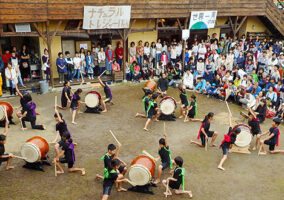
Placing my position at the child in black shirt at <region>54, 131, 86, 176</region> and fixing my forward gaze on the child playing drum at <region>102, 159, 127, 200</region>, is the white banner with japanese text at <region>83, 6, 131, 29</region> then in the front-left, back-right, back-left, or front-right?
back-left

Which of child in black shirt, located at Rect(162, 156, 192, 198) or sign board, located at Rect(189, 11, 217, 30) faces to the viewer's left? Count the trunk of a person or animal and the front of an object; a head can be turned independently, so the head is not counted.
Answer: the child in black shirt

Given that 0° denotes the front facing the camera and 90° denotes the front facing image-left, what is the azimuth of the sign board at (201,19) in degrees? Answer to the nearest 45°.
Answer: approximately 0°

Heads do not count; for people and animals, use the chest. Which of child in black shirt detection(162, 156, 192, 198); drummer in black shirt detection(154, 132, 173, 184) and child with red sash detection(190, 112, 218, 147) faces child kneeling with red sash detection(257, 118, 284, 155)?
child with red sash detection(190, 112, 218, 147)

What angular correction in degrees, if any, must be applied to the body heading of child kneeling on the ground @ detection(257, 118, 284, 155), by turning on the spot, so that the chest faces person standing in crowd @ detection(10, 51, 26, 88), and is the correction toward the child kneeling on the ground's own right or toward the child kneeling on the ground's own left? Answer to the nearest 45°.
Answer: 0° — they already face them

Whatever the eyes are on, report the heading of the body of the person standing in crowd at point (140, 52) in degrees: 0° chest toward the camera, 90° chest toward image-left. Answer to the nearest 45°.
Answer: approximately 0°

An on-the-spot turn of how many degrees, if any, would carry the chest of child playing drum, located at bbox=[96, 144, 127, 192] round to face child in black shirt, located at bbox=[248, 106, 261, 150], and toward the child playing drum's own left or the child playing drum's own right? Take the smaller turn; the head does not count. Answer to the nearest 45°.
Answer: approximately 45° to the child playing drum's own left

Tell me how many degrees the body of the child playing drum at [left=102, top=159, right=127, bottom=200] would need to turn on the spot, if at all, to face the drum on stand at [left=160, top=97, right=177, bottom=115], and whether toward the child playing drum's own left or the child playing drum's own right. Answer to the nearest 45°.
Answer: approximately 45° to the child playing drum's own left

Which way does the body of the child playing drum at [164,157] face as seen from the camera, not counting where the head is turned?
to the viewer's left

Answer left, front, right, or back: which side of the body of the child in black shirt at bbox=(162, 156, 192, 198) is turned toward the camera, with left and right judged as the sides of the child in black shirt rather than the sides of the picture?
left

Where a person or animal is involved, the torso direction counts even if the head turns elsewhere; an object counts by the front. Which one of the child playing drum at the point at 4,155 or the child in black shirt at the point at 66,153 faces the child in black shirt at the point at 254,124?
the child playing drum

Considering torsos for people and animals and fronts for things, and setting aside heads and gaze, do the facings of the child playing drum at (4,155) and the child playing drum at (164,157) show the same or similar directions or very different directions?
very different directions

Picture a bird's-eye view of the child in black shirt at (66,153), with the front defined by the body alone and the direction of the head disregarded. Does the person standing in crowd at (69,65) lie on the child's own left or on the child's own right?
on the child's own right
